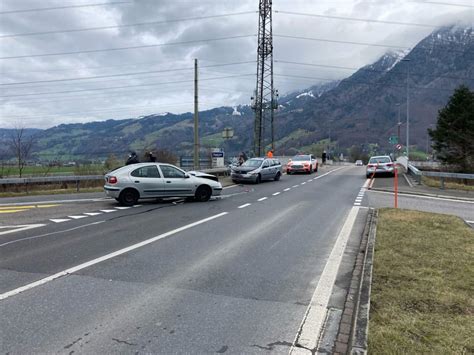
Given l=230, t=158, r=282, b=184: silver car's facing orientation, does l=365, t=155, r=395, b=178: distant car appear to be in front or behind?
behind

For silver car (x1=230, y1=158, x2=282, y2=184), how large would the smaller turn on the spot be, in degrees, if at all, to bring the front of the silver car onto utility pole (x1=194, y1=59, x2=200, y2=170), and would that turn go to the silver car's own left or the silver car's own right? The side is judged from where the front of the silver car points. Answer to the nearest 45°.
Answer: approximately 45° to the silver car's own right

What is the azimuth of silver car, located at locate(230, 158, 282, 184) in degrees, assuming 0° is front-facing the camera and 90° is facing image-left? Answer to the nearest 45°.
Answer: approximately 45°

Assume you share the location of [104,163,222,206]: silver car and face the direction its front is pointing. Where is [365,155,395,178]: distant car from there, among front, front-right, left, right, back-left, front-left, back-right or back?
front-left

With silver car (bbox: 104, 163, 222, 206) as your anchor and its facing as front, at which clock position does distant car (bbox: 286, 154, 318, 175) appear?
The distant car is roughly at 10 o'clock from the silver car.

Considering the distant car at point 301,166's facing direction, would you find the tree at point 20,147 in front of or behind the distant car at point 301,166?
in front

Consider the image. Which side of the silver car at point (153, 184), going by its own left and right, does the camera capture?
right
